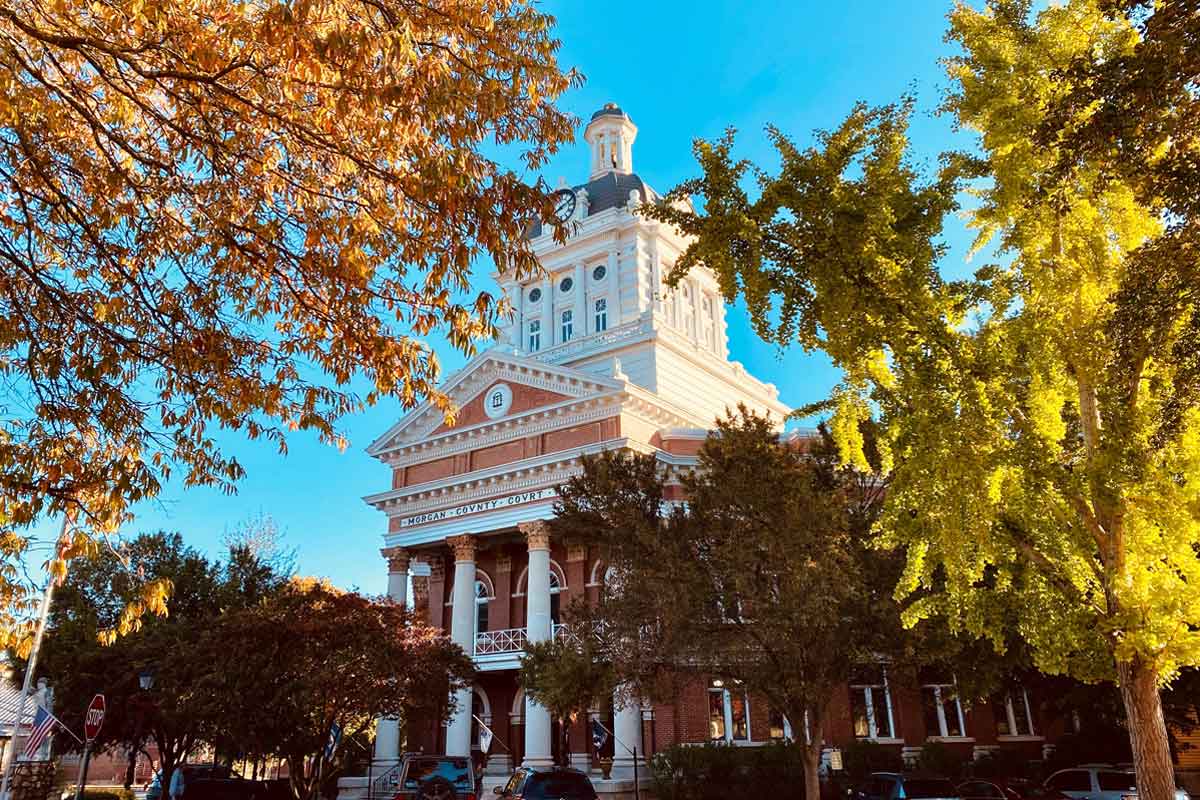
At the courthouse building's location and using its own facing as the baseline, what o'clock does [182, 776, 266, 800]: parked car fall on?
The parked car is roughly at 12 o'clock from the courthouse building.

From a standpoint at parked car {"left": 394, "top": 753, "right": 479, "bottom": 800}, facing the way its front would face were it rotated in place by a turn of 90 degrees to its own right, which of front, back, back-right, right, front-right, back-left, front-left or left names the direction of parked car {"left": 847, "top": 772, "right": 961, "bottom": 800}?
front

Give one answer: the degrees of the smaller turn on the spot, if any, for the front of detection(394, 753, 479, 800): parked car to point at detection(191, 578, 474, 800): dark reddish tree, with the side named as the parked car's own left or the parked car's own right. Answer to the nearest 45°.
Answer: approximately 45° to the parked car's own left

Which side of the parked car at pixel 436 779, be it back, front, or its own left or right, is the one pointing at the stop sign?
left

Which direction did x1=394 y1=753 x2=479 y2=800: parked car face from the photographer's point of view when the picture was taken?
facing away from the viewer
